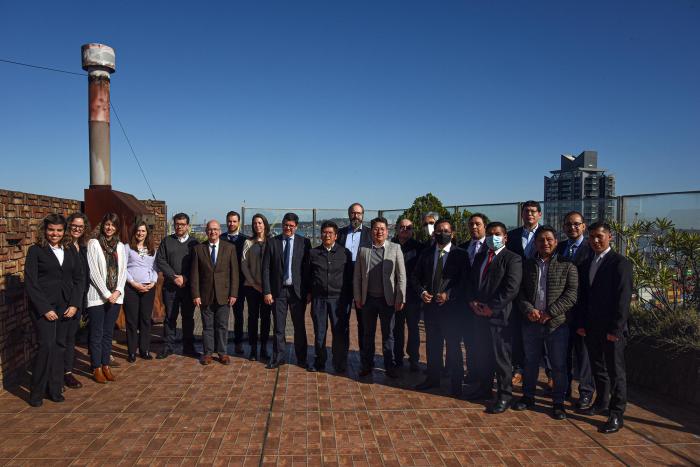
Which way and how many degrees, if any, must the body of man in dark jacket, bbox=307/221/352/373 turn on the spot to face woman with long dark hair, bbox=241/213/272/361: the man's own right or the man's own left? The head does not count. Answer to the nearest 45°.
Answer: approximately 135° to the man's own right

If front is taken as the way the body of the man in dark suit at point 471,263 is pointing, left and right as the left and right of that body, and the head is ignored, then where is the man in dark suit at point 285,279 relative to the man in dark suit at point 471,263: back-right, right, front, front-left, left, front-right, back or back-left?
front-right

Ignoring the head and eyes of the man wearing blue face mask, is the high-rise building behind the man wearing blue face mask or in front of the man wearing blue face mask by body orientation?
behind

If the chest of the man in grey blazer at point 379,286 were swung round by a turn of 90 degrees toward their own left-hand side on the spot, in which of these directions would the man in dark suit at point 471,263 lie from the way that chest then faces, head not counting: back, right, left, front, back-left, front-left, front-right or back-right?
front

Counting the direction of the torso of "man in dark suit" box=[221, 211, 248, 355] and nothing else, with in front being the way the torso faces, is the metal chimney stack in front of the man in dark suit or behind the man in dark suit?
behind
